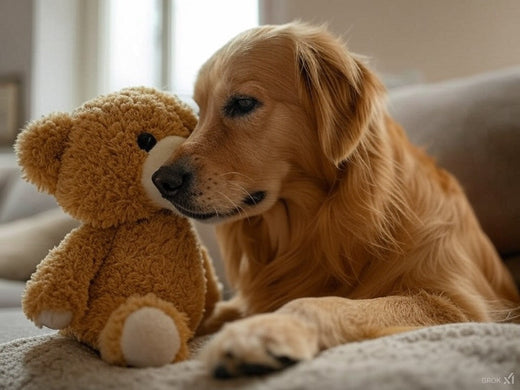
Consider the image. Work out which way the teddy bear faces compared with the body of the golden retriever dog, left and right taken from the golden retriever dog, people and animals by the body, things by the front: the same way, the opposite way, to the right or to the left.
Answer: to the left

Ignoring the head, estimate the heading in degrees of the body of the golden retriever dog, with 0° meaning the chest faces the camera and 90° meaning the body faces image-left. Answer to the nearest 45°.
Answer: approximately 45°

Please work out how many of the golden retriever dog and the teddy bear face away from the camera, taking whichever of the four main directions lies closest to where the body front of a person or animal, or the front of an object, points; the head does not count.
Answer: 0
